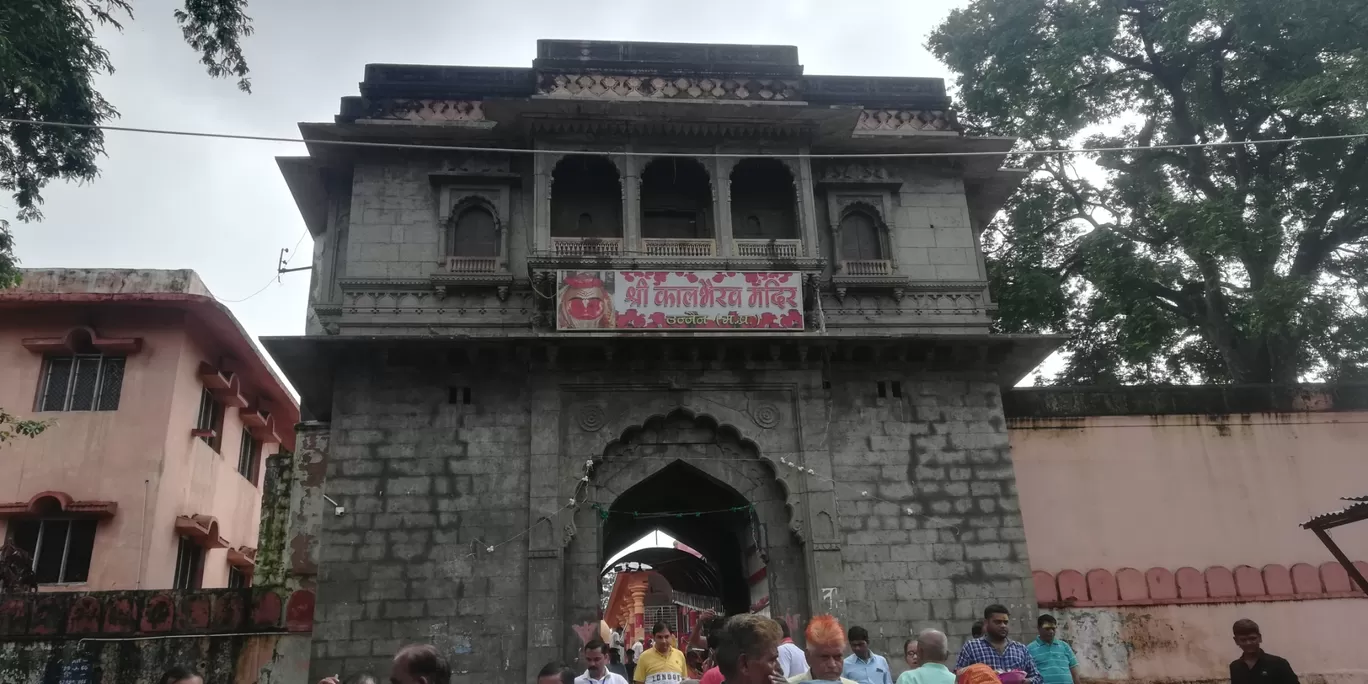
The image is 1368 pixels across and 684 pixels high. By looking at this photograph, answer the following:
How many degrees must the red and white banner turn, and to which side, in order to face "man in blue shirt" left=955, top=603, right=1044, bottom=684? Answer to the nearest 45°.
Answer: approximately 45° to its left

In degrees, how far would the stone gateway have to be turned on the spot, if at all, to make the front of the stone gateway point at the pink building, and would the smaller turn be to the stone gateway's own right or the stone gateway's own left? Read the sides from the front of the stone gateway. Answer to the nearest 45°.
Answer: approximately 90° to the stone gateway's own right

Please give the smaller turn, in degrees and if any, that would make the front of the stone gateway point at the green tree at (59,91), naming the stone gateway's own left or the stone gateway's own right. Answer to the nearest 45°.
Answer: approximately 90° to the stone gateway's own right

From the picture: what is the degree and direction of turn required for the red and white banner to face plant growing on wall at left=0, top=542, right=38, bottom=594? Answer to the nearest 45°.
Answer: approximately 90° to its right

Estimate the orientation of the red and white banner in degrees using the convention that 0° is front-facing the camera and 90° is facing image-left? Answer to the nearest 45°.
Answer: approximately 0°

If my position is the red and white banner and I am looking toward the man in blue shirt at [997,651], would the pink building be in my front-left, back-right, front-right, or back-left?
back-right
